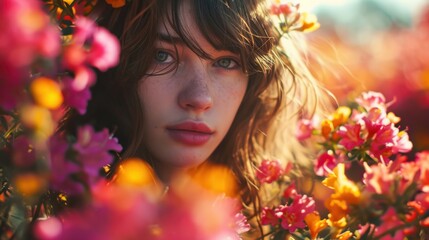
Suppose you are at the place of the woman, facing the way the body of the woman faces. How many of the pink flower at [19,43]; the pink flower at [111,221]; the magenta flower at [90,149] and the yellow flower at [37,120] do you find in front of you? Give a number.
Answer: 4

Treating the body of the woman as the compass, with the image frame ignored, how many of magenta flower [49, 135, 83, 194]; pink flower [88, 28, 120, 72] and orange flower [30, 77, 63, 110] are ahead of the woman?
3

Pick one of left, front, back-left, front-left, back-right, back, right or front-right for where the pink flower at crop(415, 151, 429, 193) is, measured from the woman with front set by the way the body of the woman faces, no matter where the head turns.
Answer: front-left

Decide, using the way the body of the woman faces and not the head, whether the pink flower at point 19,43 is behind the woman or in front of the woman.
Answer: in front

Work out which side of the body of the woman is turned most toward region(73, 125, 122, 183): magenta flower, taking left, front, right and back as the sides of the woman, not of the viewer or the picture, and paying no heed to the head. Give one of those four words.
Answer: right

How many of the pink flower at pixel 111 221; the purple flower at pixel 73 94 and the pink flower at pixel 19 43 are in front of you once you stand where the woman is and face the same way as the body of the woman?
3

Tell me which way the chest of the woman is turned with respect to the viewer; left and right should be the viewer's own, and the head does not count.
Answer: facing the viewer

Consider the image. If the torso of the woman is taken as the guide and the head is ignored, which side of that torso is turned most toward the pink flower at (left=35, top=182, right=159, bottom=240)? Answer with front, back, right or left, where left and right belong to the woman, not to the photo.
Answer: front
